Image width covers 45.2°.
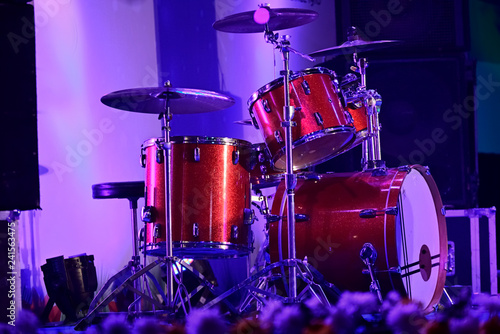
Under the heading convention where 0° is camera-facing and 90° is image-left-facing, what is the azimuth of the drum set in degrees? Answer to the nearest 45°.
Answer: approximately 270°

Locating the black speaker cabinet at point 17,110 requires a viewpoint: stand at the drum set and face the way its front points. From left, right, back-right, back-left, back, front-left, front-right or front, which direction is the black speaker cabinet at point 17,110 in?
back

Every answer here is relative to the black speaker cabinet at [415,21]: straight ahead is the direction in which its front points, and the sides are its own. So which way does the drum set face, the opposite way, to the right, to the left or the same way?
to the left

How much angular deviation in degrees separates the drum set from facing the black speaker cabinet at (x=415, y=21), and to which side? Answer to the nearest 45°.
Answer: approximately 45° to its left

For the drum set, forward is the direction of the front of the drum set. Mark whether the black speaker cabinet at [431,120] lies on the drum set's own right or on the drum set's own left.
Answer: on the drum set's own left

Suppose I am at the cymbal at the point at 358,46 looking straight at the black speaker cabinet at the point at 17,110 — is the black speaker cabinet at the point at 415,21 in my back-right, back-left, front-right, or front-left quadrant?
back-right

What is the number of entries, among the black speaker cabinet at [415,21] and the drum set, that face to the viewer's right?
1
